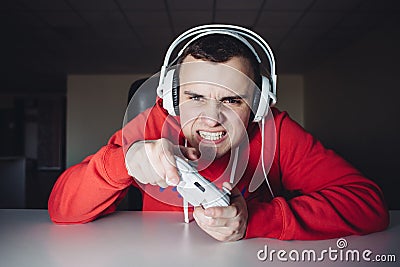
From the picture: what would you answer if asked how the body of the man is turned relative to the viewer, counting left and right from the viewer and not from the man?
facing the viewer
